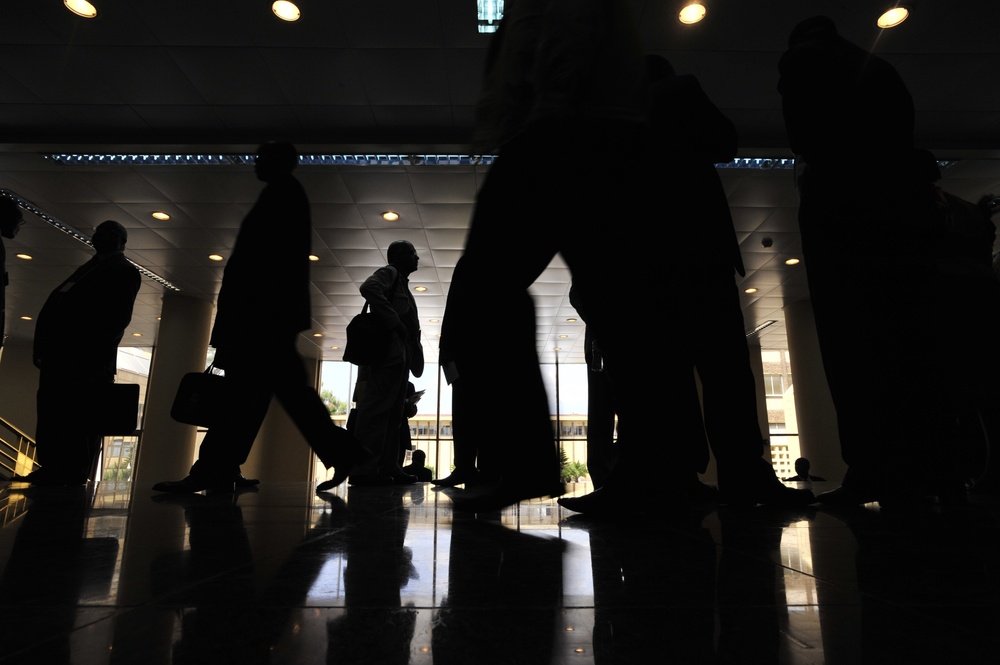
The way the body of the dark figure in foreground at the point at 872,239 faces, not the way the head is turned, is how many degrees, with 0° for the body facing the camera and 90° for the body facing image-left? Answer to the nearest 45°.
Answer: approximately 90°

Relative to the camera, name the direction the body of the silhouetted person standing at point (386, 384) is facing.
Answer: to the viewer's right

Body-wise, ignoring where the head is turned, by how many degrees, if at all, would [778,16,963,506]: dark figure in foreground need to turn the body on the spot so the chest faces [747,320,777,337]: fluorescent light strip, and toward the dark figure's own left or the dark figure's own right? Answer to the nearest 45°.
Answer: approximately 90° to the dark figure's own right

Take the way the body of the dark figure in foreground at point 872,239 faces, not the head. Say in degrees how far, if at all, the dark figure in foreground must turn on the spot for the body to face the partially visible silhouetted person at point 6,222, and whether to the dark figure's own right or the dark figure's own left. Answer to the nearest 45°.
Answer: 0° — they already face them

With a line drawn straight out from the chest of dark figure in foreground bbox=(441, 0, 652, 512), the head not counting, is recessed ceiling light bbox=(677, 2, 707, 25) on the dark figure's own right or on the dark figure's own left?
on the dark figure's own right

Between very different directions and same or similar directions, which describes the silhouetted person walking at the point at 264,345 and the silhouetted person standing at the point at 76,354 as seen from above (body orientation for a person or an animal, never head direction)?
same or similar directions

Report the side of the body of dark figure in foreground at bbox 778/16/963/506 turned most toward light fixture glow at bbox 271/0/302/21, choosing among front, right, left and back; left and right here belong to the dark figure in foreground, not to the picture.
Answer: front

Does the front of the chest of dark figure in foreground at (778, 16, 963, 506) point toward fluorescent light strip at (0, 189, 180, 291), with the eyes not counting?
yes
